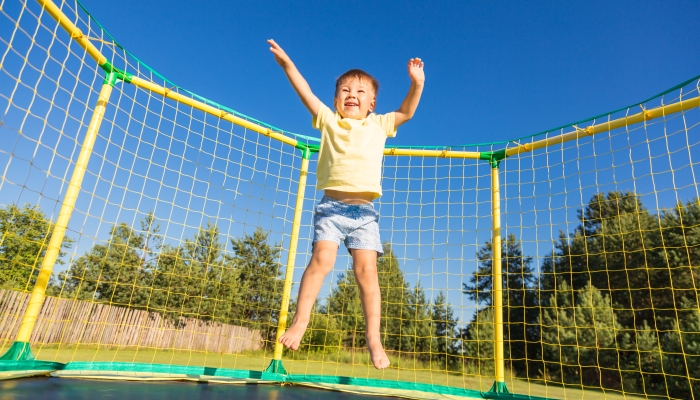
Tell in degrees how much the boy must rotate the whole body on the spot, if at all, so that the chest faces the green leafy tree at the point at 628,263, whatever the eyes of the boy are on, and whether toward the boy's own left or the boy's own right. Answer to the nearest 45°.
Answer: approximately 135° to the boy's own left

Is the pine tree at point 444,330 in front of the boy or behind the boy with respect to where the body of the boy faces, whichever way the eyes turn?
behind

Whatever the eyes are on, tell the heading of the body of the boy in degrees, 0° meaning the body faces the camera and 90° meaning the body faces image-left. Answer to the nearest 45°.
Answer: approximately 0°

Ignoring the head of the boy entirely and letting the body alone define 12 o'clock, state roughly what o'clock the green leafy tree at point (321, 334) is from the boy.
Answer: The green leafy tree is roughly at 6 o'clock from the boy.

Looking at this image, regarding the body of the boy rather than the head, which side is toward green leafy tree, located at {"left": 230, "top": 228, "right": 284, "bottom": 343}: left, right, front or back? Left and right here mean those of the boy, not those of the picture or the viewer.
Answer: back

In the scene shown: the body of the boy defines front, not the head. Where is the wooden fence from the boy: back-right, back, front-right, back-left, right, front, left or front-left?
back-right

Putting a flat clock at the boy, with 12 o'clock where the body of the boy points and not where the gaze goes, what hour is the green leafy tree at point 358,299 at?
The green leafy tree is roughly at 6 o'clock from the boy.
